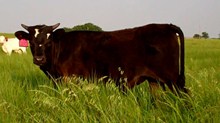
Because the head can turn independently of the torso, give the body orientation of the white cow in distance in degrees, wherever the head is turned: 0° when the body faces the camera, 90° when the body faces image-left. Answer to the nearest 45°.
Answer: approximately 90°

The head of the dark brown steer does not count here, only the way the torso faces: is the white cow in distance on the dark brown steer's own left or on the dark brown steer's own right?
on the dark brown steer's own right

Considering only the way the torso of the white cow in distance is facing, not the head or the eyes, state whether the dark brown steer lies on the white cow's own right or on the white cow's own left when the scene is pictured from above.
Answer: on the white cow's own left

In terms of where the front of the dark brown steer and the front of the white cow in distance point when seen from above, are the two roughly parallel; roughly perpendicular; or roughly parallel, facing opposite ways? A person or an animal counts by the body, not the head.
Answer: roughly parallel

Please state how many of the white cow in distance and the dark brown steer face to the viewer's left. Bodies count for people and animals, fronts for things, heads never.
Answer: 2

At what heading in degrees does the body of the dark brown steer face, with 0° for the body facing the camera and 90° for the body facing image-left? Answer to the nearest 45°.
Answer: approximately 90°
